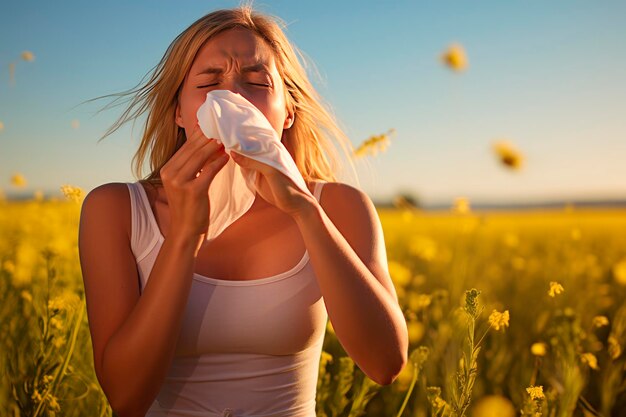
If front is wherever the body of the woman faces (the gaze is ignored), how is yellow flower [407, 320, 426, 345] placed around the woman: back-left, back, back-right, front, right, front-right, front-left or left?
back-left

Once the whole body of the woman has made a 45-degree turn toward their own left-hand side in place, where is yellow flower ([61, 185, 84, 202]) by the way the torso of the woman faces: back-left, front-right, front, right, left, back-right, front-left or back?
back

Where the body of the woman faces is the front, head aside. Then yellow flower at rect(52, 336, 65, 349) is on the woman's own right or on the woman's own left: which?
on the woman's own right

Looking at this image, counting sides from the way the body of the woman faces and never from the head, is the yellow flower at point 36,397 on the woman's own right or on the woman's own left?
on the woman's own right

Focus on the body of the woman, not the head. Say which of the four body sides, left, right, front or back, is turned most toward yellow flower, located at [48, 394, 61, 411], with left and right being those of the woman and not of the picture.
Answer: right

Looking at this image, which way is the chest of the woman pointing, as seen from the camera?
toward the camera
